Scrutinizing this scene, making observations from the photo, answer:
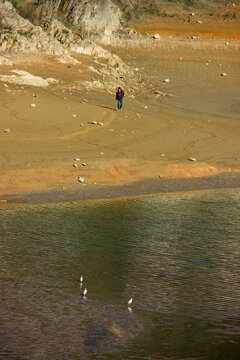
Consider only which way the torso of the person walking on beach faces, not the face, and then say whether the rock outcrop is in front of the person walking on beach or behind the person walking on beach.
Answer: behind

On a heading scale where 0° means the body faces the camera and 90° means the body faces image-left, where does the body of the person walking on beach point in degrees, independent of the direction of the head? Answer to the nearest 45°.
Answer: approximately 0°
